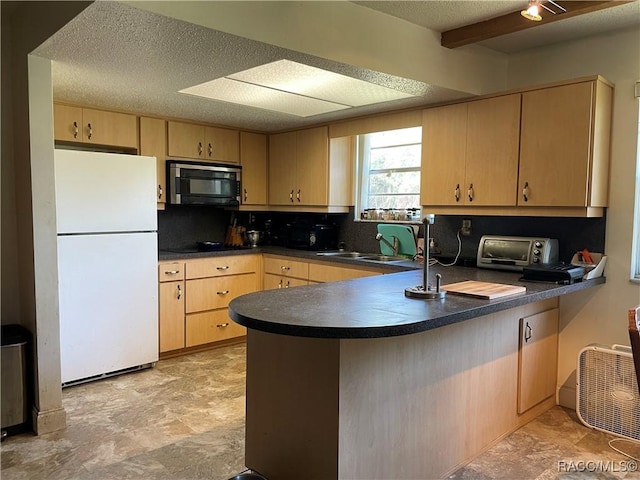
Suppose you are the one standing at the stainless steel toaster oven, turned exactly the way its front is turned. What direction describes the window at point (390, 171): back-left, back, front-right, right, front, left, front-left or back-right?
right

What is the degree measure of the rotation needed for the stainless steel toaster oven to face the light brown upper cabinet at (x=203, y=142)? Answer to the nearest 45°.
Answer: approximately 45° to its right

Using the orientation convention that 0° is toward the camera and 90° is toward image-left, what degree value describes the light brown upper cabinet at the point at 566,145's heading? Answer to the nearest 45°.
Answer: approximately 45°

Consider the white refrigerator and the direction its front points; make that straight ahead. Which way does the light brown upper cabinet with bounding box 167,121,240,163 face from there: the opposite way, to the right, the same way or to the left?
the same way

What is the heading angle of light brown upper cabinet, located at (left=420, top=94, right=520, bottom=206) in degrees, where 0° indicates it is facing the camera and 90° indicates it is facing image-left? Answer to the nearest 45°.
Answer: approximately 45°

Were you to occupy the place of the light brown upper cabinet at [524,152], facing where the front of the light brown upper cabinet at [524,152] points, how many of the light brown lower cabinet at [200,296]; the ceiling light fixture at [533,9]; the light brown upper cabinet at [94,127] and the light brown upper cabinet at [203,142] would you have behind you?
0

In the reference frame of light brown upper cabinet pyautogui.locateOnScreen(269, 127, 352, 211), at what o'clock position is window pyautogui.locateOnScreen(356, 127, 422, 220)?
The window is roughly at 8 o'clock from the light brown upper cabinet.

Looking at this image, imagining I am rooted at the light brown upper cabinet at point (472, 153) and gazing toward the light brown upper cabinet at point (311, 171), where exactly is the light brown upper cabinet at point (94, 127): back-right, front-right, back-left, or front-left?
front-left

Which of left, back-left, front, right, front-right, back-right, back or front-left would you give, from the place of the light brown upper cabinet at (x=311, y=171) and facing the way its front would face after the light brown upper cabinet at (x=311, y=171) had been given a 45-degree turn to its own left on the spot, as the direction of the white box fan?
front-left

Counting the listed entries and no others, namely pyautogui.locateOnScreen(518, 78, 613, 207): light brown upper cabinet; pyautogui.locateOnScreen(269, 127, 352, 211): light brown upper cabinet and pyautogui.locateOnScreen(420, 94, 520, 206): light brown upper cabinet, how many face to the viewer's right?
0

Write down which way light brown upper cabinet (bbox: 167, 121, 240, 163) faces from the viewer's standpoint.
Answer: facing the viewer and to the right of the viewer

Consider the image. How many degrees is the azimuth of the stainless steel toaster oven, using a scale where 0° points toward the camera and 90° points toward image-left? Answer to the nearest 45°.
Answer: approximately 45°

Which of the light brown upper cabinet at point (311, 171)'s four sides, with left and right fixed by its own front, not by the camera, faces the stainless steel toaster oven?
left

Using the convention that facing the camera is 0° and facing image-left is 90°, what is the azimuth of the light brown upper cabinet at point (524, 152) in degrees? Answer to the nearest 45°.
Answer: approximately 45°
